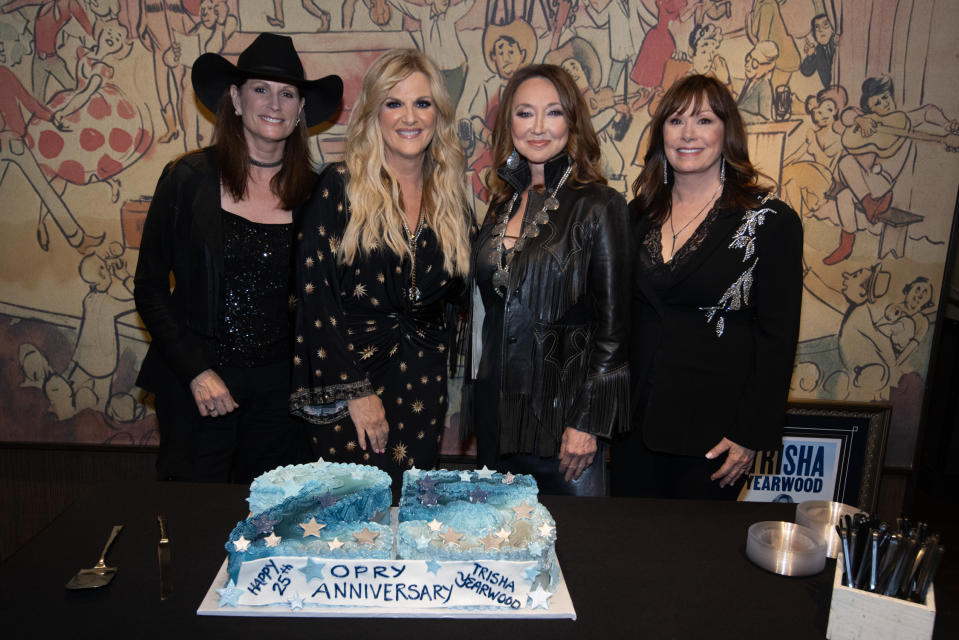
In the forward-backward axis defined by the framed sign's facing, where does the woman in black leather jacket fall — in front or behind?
in front

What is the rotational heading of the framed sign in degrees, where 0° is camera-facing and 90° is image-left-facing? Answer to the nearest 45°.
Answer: approximately 0°

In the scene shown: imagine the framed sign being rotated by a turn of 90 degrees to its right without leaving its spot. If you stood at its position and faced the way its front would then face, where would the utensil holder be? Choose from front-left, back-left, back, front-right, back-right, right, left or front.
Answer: left

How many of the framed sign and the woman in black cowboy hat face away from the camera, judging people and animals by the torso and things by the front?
0

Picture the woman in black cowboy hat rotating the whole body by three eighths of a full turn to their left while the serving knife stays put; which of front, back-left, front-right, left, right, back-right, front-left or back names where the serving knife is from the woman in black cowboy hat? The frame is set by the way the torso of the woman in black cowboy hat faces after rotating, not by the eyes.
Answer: back

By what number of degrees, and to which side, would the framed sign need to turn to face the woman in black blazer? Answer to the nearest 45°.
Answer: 0° — it already faces them

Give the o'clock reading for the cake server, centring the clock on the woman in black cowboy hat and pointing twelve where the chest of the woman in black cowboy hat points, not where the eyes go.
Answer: The cake server is roughly at 2 o'clock from the woman in black cowboy hat.

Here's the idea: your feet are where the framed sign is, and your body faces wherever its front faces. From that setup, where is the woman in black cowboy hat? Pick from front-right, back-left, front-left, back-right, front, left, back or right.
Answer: front-right
